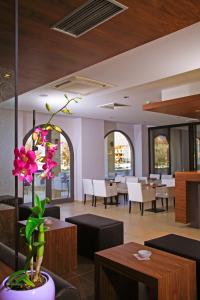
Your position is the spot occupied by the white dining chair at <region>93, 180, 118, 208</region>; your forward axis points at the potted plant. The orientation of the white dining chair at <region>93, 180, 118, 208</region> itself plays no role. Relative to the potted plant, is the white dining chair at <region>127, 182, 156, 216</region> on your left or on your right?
left

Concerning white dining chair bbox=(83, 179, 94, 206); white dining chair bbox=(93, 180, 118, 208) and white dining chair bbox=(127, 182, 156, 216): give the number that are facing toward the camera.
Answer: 0

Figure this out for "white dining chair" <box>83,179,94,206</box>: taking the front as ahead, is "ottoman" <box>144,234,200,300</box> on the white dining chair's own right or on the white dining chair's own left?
on the white dining chair's own right

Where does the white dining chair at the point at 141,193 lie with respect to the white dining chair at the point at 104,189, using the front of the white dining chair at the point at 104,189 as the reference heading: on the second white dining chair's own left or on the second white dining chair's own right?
on the second white dining chair's own right

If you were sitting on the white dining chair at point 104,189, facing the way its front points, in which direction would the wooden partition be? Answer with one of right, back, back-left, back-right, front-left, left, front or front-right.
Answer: right

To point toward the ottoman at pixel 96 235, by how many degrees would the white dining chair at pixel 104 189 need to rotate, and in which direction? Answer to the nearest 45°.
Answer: approximately 135° to its right

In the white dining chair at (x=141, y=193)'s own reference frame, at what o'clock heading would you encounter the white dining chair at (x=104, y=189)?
the white dining chair at (x=104, y=189) is roughly at 9 o'clock from the white dining chair at (x=141, y=193).

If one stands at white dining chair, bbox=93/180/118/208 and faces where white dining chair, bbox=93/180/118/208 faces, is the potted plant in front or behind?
behind

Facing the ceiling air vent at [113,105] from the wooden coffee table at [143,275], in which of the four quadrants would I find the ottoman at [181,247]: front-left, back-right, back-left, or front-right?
front-right

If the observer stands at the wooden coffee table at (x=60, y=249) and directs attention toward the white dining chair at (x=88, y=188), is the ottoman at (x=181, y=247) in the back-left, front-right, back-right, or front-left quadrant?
back-right

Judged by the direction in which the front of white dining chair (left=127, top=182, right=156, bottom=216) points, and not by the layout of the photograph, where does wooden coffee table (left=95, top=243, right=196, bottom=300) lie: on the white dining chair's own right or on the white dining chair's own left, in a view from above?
on the white dining chair's own right

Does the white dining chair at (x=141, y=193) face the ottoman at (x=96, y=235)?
no

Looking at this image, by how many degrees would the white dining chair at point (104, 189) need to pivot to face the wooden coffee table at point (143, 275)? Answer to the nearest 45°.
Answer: approximately 135° to its right

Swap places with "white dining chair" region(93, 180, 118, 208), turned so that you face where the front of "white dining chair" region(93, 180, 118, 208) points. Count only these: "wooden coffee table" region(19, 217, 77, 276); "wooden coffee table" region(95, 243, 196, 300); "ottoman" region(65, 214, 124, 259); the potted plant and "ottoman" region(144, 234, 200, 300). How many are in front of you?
0

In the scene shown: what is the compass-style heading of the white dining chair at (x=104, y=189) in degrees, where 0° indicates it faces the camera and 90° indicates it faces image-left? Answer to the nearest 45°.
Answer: approximately 225°

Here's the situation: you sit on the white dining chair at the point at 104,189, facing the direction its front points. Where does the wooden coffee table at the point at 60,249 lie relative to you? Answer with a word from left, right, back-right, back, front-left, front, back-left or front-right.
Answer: back-right

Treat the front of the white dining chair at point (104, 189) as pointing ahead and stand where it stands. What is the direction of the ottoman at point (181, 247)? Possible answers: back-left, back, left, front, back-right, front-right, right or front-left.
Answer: back-right

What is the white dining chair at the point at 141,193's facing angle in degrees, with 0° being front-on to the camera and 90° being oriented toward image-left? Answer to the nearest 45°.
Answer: approximately 225°
